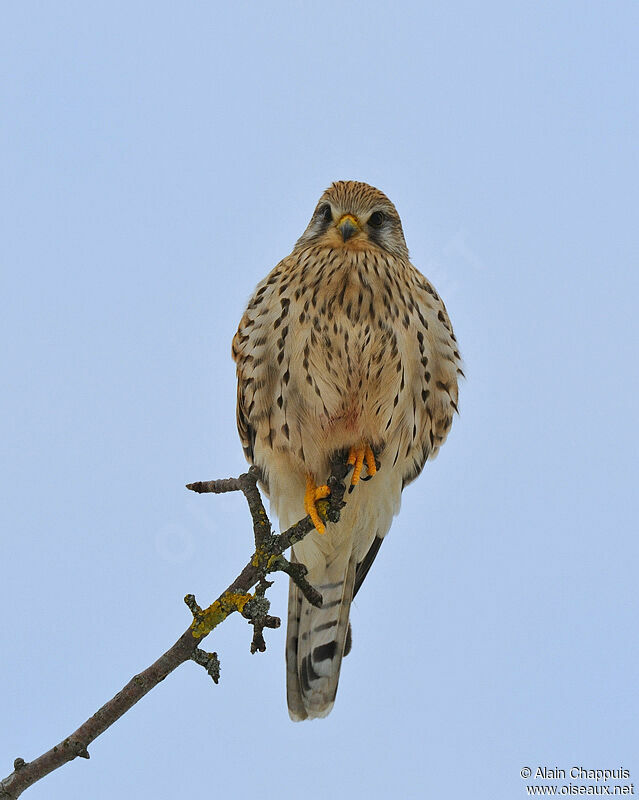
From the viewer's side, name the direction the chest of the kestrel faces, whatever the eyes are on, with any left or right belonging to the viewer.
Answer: facing the viewer
